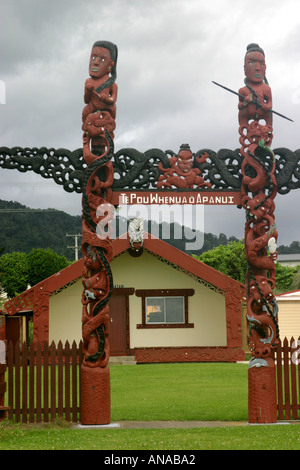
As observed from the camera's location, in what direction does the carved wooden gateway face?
facing the viewer
